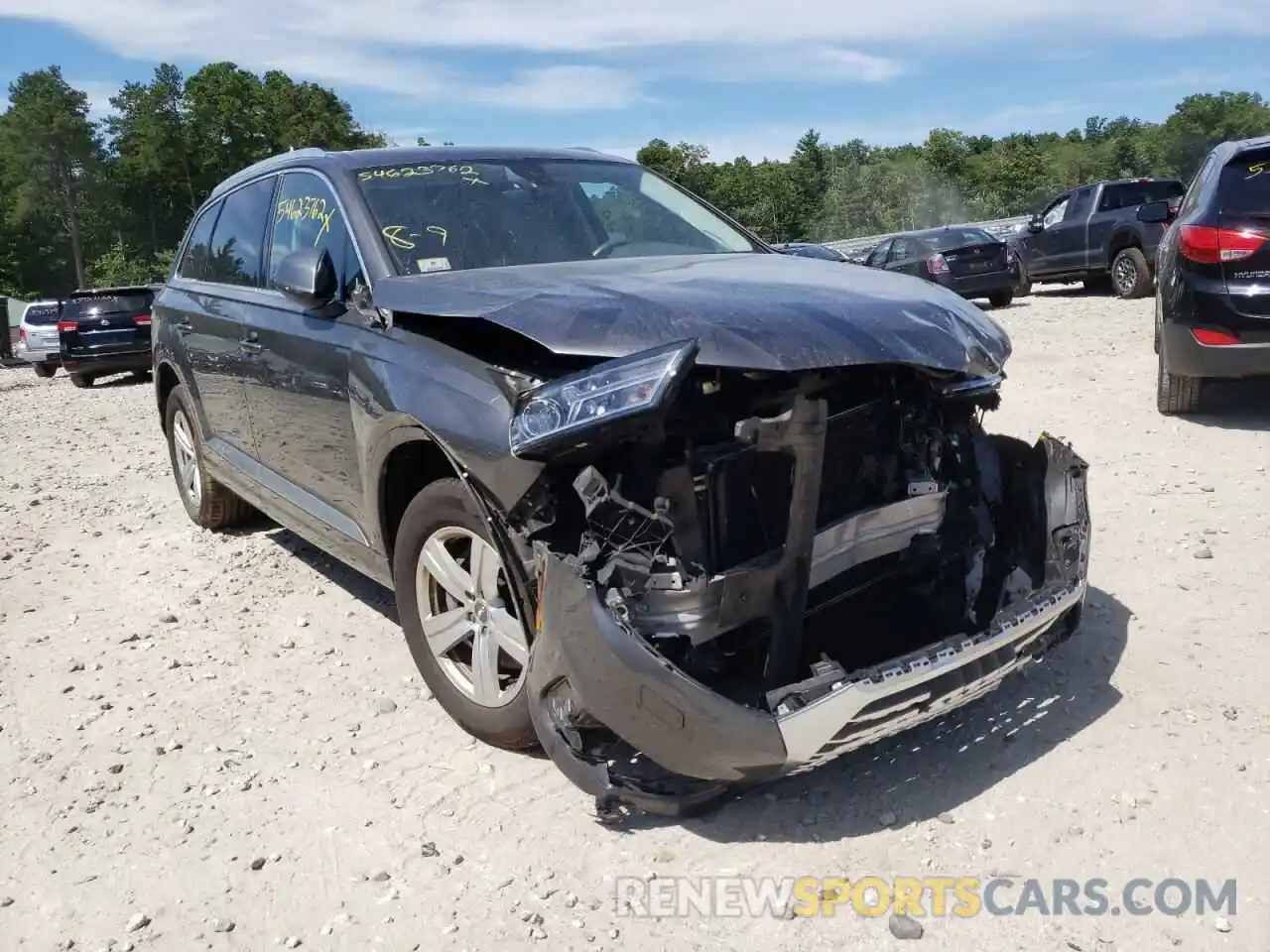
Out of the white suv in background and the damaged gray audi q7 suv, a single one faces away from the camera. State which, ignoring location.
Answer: the white suv in background

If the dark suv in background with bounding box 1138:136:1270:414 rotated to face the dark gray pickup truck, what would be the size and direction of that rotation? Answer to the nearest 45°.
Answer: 0° — it already faces it

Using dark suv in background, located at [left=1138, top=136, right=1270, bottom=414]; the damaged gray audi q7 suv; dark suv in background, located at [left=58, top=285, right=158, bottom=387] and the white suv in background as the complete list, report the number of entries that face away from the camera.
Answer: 3

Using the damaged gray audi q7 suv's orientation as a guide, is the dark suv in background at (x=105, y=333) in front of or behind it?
behind

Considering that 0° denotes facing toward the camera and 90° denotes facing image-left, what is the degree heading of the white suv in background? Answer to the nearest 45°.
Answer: approximately 180°

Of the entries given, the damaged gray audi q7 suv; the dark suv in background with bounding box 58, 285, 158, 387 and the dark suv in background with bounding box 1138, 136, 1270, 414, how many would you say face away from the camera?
2

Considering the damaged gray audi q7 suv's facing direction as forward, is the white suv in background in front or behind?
behind

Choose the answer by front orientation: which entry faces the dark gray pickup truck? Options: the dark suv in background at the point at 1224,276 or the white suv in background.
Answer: the dark suv in background

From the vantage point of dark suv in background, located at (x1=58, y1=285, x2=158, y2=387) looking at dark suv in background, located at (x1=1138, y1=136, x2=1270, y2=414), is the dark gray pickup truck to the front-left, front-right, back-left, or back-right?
front-left

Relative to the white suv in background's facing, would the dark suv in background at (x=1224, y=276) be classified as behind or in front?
behind

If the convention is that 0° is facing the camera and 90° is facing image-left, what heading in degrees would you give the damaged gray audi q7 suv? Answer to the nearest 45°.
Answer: approximately 315°

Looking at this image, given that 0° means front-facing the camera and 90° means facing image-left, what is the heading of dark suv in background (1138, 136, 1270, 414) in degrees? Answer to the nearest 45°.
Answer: approximately 180°

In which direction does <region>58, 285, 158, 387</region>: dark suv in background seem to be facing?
away from the camera

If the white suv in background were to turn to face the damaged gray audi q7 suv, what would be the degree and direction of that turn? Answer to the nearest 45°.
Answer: approximately 180°
